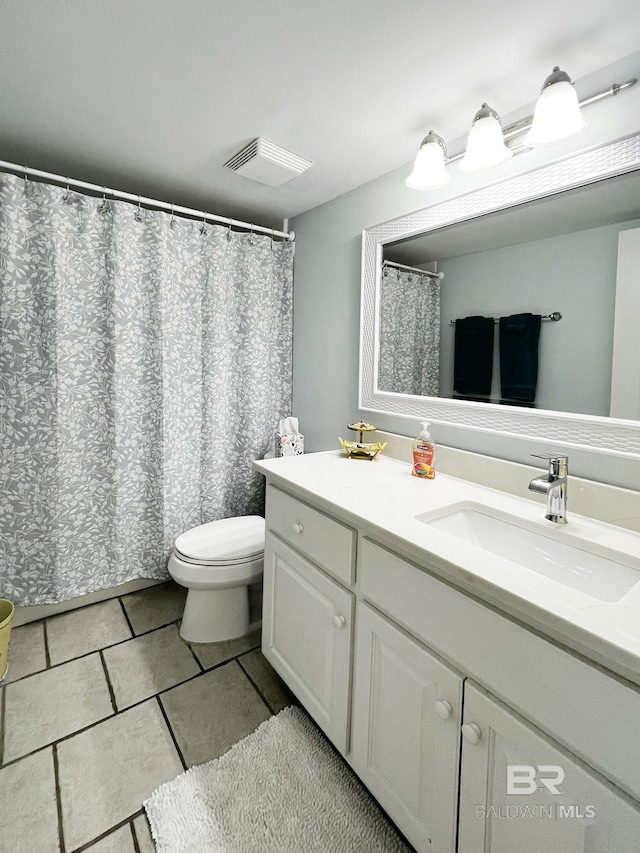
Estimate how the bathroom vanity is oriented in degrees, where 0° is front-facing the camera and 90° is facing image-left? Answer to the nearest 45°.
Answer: approximately 45°

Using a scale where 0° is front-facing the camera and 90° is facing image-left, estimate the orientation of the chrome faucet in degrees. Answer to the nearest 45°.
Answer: approximately 45°

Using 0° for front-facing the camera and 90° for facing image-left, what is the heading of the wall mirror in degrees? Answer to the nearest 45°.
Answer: approximately 45°
